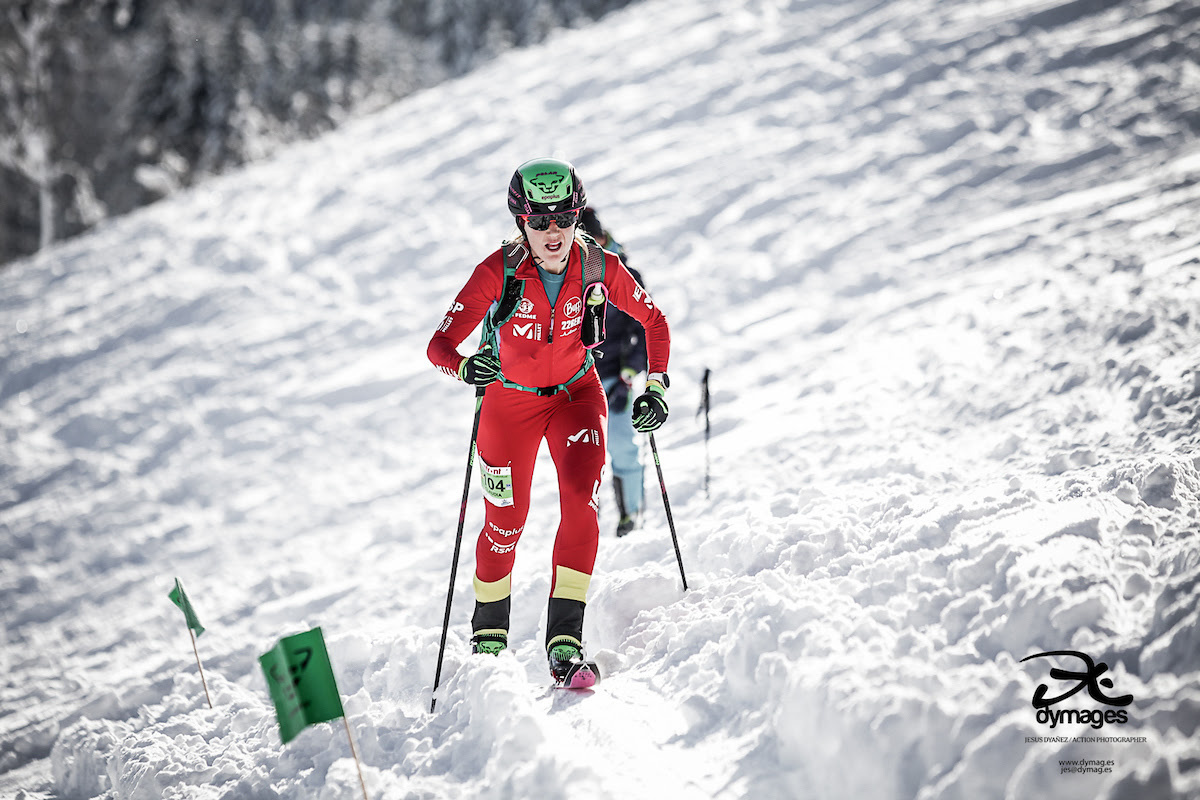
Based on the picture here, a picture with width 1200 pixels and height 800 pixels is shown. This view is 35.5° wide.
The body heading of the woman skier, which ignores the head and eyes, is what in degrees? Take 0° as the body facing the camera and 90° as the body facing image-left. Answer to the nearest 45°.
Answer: approximately 0°

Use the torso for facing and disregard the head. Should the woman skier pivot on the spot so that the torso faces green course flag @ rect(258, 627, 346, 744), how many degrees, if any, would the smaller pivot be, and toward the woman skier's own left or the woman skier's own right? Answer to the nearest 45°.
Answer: approximately 45° to the woman skier's own right

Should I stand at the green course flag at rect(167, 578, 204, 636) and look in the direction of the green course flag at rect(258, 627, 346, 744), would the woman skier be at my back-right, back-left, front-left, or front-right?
front-left

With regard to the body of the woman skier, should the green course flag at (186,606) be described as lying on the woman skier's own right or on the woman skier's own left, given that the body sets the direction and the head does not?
on the woman skier's own right
